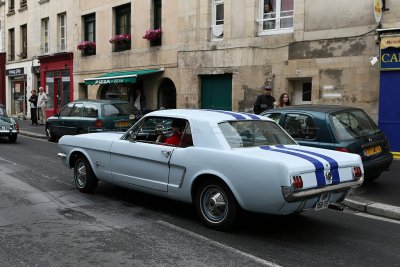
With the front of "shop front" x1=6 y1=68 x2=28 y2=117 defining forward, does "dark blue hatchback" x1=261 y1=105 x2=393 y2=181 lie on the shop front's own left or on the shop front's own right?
on the shop front's own left

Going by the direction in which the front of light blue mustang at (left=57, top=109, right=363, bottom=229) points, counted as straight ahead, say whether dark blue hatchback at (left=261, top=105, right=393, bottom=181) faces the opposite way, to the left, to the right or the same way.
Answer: the same way

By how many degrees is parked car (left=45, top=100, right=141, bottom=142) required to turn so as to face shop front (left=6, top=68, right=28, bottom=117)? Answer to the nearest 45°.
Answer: approximately 45° to its right

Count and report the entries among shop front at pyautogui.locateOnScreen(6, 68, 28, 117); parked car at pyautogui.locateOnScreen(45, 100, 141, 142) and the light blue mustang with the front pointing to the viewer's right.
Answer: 0

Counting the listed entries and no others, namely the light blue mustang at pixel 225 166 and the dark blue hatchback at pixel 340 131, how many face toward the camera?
0

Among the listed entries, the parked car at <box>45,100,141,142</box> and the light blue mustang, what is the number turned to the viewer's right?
0

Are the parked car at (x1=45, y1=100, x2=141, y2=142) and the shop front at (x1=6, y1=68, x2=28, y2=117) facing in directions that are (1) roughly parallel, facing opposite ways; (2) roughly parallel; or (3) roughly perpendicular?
roughly perpendicular

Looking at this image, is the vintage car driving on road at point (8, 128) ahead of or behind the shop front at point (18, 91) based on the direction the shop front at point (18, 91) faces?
ahead

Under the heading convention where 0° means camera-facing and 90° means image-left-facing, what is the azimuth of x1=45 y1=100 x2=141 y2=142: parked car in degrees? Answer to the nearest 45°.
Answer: approximately 135°

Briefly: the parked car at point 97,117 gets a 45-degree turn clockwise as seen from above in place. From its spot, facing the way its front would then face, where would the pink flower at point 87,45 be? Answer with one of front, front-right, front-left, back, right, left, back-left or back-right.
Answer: front

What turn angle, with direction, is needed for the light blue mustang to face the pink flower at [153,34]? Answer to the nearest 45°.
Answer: approximately 45° to its right

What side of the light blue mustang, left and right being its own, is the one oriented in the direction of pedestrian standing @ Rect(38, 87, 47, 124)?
front

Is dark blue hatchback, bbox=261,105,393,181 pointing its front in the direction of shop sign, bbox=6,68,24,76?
yes

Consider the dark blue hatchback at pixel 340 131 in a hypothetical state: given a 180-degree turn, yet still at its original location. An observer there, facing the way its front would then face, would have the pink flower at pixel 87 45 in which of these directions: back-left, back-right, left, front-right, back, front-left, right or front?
back

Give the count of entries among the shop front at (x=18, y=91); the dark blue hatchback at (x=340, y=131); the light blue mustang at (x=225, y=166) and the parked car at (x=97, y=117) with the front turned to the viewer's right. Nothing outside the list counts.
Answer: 0

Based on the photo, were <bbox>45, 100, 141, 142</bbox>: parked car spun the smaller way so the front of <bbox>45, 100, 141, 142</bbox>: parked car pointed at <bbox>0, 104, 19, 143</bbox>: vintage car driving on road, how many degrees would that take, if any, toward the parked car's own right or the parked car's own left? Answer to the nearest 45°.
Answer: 0° — it already faces it

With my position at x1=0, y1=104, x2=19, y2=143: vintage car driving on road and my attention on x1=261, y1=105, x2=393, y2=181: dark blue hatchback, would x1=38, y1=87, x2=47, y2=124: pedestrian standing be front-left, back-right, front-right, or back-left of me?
back-left

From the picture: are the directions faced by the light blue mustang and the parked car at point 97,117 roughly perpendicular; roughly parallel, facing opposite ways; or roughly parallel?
roughly parallel
